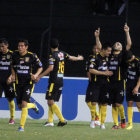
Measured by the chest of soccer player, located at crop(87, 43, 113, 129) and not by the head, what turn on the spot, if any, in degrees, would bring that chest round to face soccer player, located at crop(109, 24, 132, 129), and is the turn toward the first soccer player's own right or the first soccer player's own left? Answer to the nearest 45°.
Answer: approximately 45° to the first soccer player's own left

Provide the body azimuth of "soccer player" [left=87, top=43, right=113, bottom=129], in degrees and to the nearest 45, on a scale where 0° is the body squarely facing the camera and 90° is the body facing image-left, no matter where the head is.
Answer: approximately 315°

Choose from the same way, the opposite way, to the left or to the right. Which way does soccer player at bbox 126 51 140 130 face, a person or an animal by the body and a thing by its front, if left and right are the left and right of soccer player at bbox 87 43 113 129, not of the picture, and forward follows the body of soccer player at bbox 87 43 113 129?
to the right

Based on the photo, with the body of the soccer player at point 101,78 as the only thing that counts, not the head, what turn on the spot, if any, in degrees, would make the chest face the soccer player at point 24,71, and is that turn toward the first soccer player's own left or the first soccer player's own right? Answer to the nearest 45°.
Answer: approximately 90° to the first soccer player's own right
